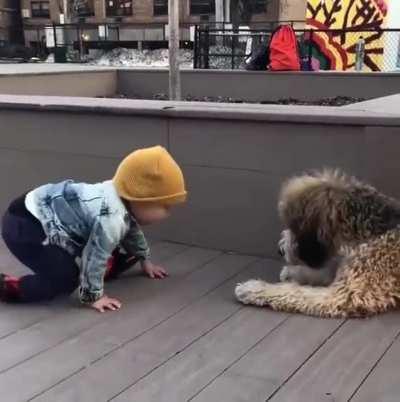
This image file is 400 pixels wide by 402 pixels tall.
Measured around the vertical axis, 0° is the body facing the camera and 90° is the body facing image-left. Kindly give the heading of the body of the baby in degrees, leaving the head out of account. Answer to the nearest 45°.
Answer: approximately 270°

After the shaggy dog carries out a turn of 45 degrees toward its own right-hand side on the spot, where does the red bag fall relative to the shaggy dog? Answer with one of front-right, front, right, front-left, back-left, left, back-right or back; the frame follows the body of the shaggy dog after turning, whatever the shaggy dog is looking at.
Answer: front-right

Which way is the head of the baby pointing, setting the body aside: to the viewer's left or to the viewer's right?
to the viewer's right

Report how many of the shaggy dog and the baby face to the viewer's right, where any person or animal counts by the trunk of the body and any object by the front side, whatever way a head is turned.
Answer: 1

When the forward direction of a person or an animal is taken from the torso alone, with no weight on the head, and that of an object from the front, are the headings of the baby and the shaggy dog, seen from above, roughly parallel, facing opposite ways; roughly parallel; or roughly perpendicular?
roughly parallel, facing opposite ways

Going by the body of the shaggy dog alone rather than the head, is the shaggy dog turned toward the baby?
yes

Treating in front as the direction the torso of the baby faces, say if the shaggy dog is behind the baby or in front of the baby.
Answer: in front

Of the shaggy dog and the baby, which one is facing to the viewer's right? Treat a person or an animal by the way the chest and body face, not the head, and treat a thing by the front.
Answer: the baby

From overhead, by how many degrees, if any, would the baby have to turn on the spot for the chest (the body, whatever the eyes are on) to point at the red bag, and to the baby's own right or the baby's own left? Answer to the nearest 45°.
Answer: approximately 45° to the baby's own left

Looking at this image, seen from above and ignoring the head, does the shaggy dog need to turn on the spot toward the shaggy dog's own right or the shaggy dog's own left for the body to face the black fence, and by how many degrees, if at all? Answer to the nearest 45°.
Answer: approximately 90° to the shaggy dog's own right

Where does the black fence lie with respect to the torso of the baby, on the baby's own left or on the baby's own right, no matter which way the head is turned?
on the baby's own left

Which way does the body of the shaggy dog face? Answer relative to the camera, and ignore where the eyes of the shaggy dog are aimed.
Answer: to the viewer's left
